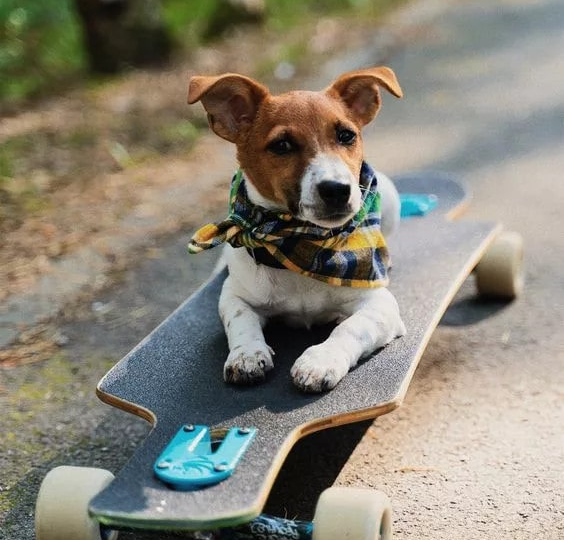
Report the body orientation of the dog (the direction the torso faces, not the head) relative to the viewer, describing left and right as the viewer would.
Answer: facing the viewer
